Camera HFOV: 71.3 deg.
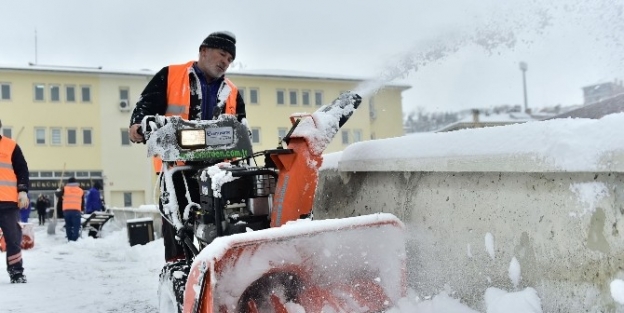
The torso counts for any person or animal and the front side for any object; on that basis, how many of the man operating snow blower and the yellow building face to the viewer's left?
0

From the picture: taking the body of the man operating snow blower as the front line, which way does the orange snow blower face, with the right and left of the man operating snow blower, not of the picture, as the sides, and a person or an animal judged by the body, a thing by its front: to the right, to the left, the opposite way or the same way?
the same way

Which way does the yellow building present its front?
toward the camera

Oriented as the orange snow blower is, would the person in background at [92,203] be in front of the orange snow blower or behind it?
behind

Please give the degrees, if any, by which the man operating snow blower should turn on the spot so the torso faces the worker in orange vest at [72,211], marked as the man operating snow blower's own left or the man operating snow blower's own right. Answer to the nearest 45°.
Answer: approximately 135° to the man operating snow blower's own left

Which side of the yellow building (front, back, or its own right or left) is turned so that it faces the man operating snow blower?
front

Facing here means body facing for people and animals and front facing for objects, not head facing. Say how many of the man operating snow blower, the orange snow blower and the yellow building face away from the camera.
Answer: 0

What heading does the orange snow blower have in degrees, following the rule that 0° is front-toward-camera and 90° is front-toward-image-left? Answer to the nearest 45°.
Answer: approximately 315°
